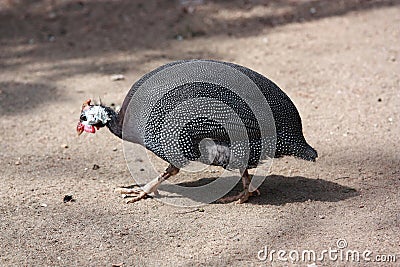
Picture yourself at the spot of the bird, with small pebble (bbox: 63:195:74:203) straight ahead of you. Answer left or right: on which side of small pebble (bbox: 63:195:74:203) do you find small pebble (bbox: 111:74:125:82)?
right

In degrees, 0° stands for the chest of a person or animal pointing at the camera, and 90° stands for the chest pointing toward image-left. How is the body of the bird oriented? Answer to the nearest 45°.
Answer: approximately 90°

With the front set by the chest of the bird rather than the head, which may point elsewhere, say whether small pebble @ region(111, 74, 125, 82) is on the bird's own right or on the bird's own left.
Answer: on the bird's own right

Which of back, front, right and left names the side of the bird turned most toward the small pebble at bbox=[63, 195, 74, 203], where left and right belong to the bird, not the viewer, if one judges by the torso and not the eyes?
front
